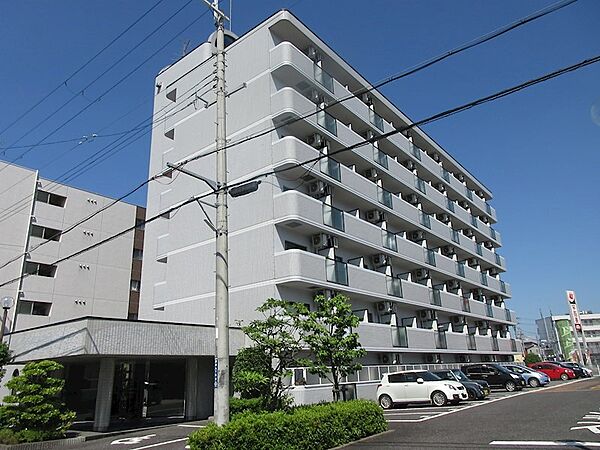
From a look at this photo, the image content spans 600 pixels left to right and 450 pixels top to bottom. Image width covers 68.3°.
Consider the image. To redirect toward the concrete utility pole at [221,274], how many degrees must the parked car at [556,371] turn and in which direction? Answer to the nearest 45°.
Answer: approximately 45° to its right

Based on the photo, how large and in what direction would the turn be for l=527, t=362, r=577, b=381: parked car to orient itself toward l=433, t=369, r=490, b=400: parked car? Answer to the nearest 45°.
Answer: approximately 45° to its right
